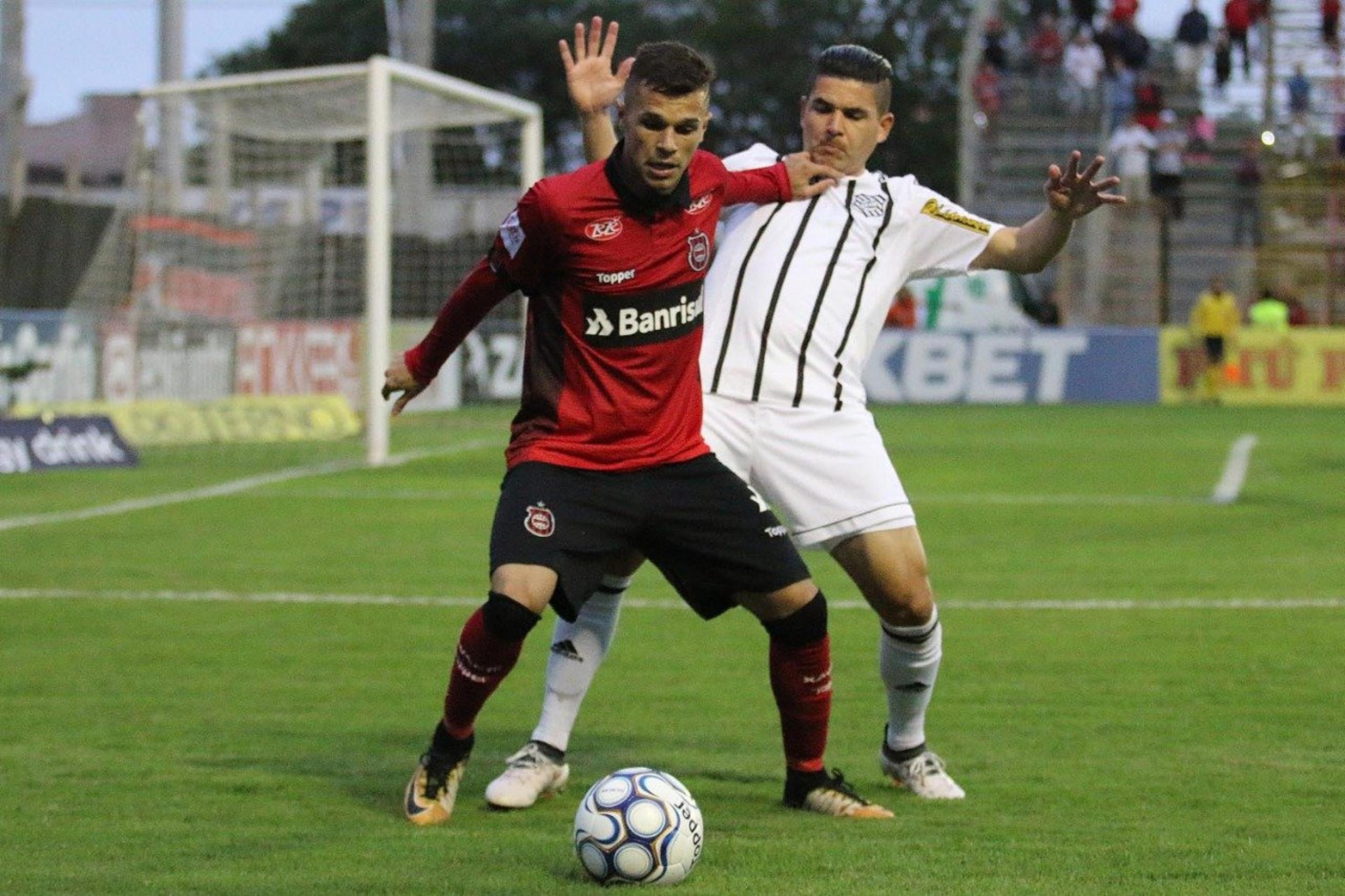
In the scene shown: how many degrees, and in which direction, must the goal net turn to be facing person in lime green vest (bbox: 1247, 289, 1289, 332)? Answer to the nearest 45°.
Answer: approximately 45° to its left

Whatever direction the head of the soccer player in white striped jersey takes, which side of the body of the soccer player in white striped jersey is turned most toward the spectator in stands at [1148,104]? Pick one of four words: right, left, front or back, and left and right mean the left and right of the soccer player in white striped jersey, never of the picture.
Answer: back

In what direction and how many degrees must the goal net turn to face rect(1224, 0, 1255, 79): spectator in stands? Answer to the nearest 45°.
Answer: approximately 45° to its left

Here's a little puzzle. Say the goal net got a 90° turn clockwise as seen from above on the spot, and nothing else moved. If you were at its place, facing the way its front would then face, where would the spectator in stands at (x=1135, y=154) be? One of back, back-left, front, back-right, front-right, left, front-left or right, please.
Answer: back-left

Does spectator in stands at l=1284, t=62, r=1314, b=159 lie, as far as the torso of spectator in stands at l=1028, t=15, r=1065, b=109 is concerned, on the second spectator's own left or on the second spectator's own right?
on the second spectator's own left

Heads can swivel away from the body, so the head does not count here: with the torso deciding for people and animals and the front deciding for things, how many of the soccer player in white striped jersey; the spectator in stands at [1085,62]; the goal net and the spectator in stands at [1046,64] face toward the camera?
3

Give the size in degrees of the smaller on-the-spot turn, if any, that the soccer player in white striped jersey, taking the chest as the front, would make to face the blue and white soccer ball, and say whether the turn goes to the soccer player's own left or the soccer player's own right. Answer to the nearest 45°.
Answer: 0° — they already face it

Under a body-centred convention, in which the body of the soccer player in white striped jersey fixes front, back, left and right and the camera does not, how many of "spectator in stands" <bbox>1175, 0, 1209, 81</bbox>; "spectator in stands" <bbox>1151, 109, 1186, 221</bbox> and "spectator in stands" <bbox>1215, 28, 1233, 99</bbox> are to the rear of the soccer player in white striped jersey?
3

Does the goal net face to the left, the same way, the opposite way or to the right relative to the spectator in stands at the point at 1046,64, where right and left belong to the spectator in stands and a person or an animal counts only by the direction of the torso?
to the left
